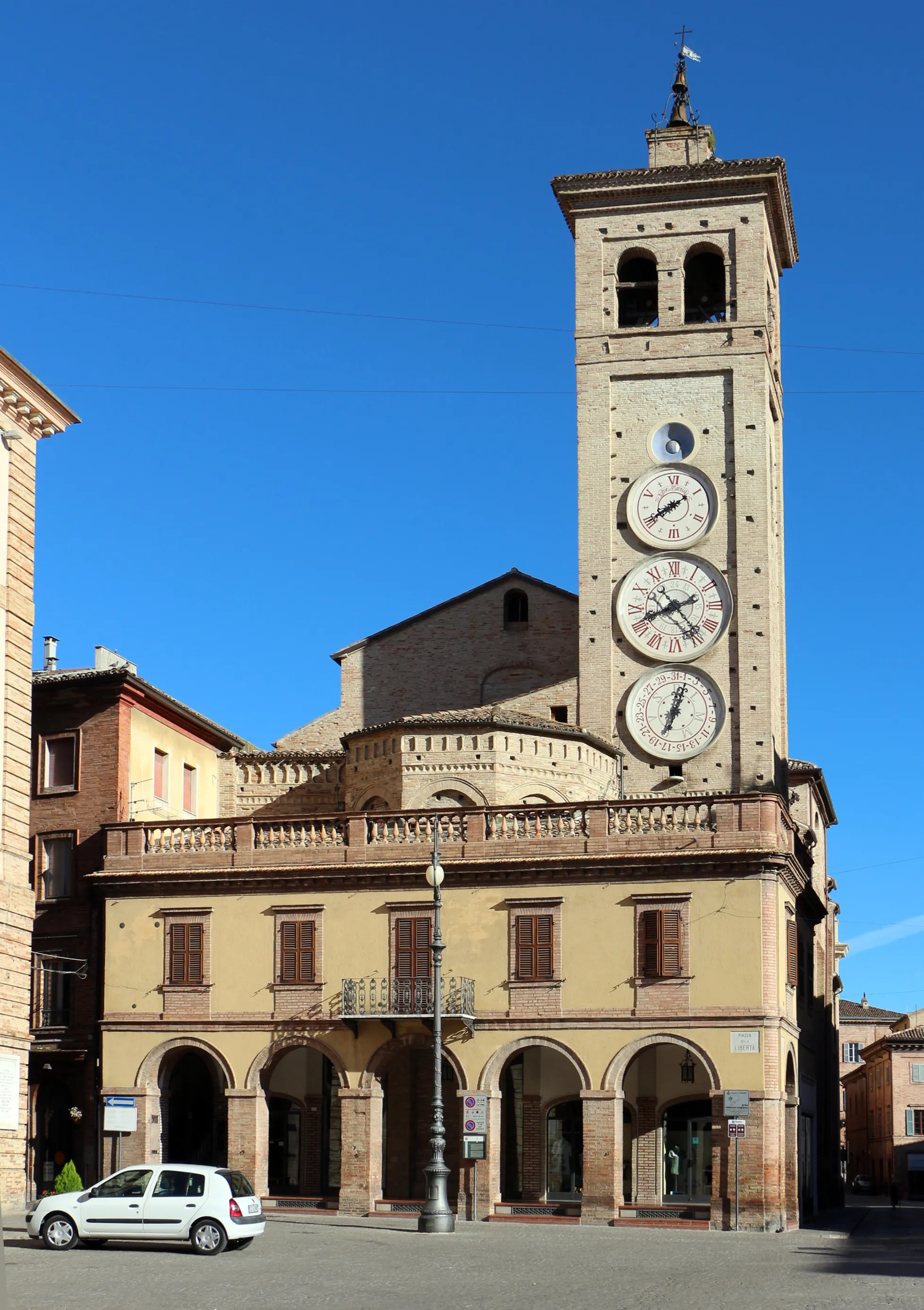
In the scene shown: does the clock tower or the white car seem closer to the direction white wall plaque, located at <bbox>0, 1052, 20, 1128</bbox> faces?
the white car

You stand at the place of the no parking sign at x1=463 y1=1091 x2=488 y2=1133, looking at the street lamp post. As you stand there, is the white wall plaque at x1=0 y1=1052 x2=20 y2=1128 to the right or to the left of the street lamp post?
right

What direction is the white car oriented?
to the viewer's left

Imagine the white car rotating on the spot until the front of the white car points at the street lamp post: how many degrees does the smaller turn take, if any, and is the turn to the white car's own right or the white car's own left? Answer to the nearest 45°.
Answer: approximately 135° to the white car's own right

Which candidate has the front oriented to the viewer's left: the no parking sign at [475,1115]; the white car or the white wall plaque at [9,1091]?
the white car

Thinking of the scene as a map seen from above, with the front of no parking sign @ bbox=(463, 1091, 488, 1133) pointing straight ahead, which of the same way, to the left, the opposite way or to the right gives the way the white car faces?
to the right

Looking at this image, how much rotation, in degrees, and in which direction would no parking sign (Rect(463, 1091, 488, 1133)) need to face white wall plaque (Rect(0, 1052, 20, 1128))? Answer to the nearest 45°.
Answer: approximately 45° to its right

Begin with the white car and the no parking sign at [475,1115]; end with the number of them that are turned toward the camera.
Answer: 1

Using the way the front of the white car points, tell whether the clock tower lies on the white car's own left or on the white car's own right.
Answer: on the white car's own right

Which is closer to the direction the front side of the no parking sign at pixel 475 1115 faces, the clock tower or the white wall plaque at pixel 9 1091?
the white wall plaque
